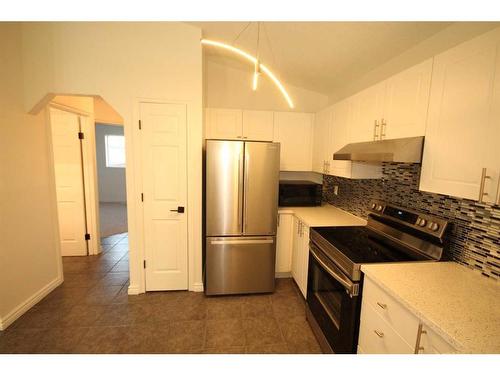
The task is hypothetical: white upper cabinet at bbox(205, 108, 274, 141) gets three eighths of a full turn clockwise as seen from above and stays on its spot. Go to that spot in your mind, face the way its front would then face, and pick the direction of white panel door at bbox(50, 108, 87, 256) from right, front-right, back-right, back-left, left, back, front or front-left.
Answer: front-left

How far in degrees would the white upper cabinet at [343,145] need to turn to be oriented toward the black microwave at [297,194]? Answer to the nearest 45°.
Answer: approximately 90° to its right

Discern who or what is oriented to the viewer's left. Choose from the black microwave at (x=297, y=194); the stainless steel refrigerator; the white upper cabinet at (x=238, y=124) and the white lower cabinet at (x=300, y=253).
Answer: the white lower cabinet

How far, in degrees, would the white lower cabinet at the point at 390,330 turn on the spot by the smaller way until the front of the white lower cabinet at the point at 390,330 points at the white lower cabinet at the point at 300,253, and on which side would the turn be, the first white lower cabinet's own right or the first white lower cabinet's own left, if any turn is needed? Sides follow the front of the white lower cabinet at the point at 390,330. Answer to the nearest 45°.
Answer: approximately 90° to the first white lower cabinet's own right

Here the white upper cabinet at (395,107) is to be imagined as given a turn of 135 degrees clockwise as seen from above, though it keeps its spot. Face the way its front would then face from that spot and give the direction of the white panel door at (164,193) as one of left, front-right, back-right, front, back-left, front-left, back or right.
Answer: left

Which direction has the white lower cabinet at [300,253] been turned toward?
to the viewer's left

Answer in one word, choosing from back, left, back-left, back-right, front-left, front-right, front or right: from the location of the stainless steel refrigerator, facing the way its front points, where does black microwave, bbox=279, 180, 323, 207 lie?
back-left

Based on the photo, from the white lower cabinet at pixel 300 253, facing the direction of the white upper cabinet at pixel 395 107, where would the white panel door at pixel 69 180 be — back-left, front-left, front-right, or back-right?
back-right
